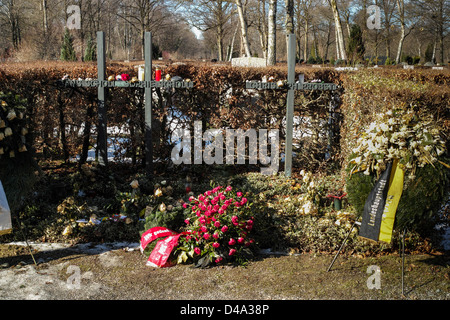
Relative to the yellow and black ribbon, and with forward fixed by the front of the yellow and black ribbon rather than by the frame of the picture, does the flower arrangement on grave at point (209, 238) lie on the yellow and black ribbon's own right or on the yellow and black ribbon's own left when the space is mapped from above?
on the yellow and black ribbon's own right

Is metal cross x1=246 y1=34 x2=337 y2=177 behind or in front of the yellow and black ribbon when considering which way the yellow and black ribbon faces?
behind

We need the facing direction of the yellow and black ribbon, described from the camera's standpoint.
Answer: facing the viewer

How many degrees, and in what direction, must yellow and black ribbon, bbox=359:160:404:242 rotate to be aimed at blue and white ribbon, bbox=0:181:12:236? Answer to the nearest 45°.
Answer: approximately 90° to its right
